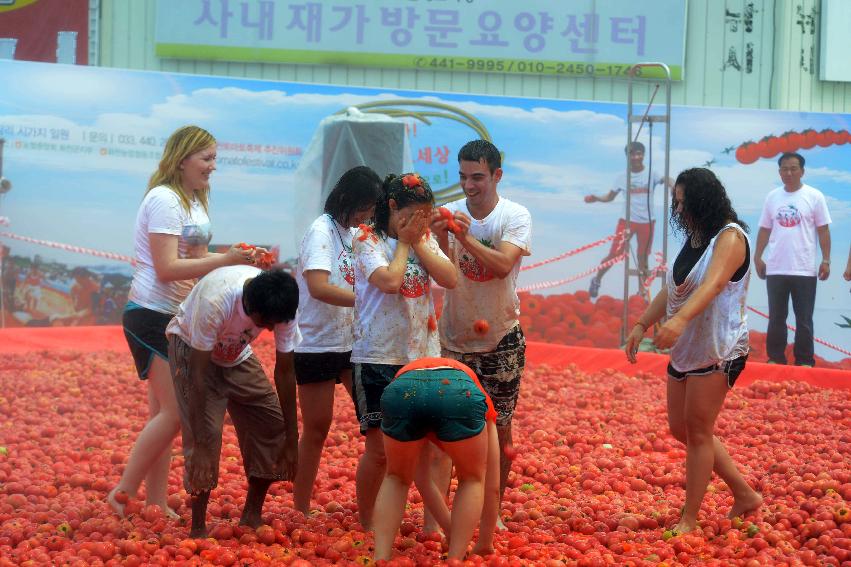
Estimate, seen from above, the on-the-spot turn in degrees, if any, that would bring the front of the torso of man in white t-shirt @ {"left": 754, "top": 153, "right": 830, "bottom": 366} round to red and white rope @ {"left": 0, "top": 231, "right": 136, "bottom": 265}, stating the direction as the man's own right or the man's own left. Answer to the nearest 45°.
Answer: approximately 90° to the man's own right

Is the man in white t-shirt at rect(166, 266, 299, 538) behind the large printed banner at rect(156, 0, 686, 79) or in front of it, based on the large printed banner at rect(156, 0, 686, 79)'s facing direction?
in front

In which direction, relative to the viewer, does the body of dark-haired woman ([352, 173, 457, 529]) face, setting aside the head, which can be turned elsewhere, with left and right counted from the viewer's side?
facing the viewer and to the right of the viewer

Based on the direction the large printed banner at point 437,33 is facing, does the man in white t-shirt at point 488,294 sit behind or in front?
in front

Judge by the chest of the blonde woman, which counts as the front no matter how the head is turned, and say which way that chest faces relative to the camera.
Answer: to the viewer's right

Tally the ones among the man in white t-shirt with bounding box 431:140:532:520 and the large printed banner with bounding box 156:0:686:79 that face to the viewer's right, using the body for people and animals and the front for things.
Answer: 0

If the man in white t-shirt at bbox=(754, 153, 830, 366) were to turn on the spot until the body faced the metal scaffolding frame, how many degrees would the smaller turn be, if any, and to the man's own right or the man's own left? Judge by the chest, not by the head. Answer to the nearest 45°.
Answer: approximately 90° to the man's own right

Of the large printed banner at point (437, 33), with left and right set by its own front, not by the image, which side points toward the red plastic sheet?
front

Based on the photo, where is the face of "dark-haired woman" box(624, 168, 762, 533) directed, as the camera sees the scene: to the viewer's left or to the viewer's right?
to the viewer's left

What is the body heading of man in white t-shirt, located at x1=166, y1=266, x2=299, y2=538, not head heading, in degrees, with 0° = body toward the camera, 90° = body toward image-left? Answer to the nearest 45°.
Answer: approximately 315°

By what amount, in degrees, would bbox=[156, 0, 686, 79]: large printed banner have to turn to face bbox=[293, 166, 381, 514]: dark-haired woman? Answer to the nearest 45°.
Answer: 0° — it already faces them

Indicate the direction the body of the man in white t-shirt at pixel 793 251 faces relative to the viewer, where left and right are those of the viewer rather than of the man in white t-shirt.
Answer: facing the viewer
